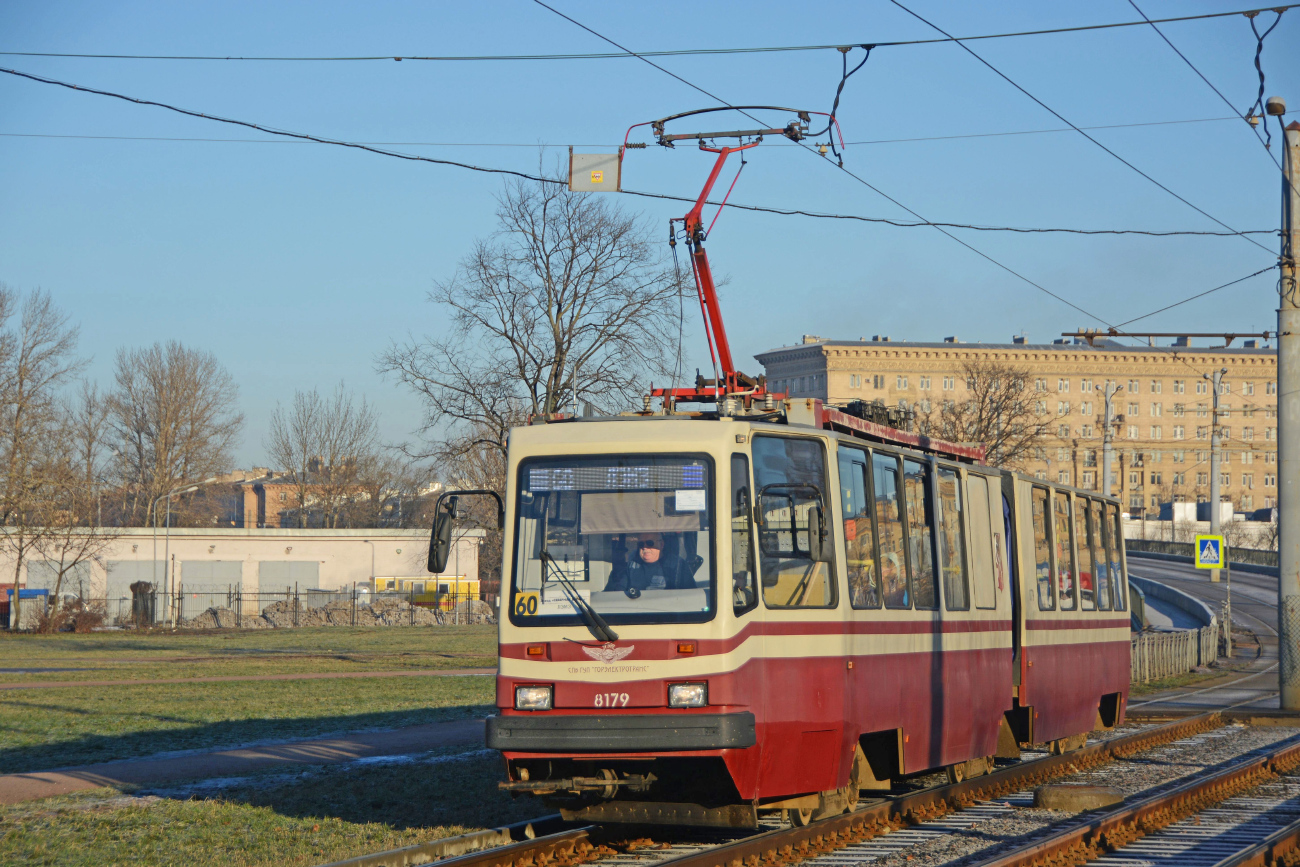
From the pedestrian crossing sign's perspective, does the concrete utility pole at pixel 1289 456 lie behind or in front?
in front

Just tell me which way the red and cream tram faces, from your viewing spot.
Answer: facing the viewer and to the left of the viewer

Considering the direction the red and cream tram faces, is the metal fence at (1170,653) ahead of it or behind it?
behind

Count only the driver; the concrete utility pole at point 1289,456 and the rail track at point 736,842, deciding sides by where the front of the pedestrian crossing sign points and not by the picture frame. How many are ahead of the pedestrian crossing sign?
3

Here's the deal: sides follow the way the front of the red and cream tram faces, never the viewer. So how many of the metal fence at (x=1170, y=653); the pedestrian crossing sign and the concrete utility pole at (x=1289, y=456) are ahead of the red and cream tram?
0

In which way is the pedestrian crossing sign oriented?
toward the camera

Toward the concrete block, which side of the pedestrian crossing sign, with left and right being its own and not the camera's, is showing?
front

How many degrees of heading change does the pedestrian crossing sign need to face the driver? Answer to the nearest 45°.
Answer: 0° — it already faces them

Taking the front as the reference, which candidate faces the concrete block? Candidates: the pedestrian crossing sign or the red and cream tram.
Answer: the pedestrian crossing sign

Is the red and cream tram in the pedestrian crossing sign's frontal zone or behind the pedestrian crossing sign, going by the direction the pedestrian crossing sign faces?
frontal zone

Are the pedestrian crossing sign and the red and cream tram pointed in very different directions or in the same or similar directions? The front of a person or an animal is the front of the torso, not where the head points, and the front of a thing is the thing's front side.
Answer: same or similar directions

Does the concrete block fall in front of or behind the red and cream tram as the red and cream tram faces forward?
behind

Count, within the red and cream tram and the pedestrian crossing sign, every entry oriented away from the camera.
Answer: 0

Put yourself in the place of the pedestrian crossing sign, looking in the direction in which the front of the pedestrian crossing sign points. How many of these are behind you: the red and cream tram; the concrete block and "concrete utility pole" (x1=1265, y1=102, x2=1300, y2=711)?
0

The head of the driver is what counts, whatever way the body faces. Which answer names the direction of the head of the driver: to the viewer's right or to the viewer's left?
to the viewer's left
